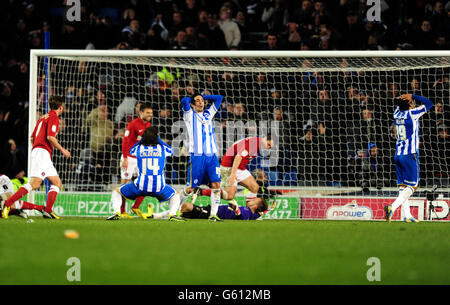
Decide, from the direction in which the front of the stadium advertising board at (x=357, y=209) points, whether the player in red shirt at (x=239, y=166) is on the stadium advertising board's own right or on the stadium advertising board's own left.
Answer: on the stadium advertising board's own right

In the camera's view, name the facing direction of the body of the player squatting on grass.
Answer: away from the camera

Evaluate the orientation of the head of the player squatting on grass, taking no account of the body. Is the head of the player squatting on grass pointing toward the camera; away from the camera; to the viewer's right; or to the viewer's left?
away from the camera

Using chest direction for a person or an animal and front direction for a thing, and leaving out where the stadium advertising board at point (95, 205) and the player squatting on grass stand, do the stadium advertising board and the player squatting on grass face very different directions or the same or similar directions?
very different directions

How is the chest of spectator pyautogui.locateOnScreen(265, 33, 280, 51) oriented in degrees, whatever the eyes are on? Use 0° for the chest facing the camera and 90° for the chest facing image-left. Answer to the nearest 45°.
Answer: approximately 0°

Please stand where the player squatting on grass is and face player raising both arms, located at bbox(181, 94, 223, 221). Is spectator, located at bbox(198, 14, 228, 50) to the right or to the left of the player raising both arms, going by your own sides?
left
